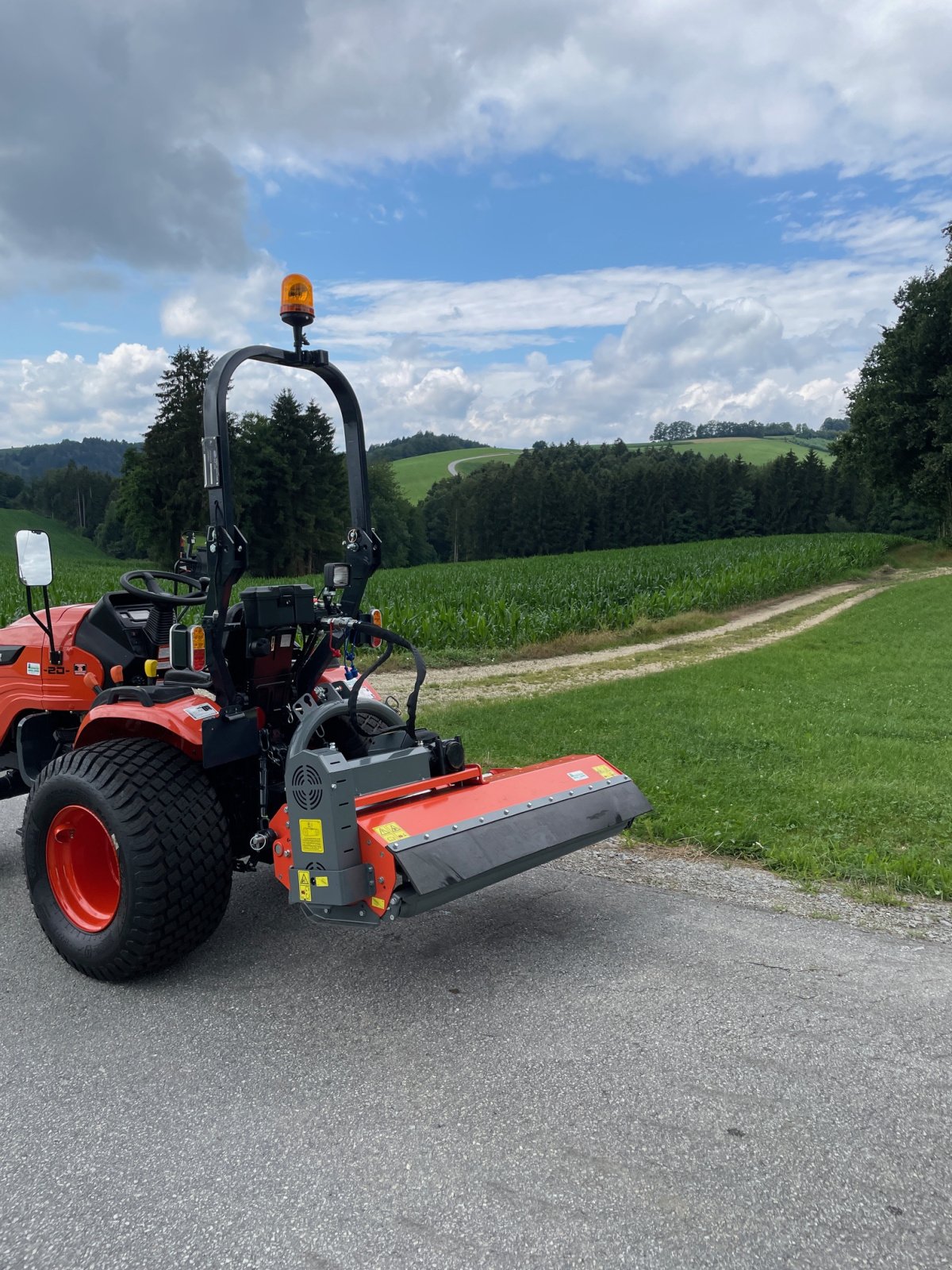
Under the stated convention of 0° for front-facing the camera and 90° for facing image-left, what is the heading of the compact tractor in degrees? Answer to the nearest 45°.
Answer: approximately 135°
